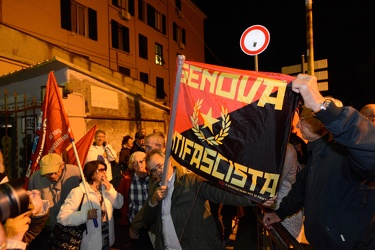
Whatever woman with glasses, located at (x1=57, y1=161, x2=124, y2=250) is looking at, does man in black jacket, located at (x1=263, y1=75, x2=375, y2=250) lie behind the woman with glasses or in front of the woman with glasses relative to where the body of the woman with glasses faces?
in front

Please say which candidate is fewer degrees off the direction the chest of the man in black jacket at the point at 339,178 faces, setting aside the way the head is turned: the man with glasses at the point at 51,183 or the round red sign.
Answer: the man with glasses

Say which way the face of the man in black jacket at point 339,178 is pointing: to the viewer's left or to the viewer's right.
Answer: to the viewer's left

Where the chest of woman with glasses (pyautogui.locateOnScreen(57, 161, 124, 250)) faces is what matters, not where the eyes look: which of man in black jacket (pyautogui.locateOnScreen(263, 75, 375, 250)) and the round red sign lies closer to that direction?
the man in black jacket

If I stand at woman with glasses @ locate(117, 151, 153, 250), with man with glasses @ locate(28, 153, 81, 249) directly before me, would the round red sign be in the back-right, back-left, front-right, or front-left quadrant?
back-right

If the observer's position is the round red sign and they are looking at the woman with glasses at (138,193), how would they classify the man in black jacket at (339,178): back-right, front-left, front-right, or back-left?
front-left

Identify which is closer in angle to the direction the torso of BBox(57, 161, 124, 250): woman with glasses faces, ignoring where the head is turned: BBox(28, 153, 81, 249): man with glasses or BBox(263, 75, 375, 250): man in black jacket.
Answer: the man in black jacket

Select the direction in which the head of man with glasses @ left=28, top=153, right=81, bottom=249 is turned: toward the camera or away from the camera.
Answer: toward the camera

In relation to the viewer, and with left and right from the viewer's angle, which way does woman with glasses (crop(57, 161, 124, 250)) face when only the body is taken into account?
facing the viewer and to the right of the viewer
